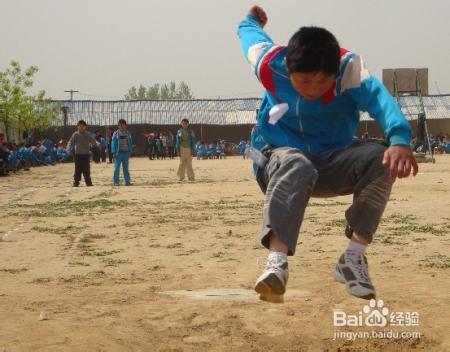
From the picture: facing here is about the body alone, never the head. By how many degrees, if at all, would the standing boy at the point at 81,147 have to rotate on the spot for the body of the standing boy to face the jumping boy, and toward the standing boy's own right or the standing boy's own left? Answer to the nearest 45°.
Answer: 0° — they already face them

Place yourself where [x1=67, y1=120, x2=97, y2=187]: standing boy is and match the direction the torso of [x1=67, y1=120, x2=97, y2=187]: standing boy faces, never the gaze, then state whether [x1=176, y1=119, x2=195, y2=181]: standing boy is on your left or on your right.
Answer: on your left

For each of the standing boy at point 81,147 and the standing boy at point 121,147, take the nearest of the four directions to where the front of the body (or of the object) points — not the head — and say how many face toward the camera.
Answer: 2

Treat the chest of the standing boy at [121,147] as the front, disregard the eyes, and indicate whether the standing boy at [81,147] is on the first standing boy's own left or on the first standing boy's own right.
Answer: on the first standing boy's own right

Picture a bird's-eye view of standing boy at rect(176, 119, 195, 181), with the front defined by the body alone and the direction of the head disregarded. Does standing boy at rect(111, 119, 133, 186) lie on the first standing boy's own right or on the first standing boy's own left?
on the first standing boy's own right

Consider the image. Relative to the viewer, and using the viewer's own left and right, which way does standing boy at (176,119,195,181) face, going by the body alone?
facing the viewer

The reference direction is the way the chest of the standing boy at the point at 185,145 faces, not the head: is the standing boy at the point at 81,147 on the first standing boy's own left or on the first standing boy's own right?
on the first standing boy's own right

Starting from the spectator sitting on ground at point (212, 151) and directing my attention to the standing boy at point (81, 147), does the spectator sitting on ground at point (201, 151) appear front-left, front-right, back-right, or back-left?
front-right

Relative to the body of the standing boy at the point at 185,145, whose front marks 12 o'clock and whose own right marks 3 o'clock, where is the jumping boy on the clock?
The jumping boy is roughly at 12 o'clock from the standing boy.

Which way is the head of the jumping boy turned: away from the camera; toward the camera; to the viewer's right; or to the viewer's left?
toward the camera

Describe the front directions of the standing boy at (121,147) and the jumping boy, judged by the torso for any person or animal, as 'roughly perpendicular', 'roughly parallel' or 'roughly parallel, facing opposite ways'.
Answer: roughly parallel

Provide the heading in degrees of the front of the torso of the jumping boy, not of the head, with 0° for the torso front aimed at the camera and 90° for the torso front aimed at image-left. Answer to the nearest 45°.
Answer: approximately 0°

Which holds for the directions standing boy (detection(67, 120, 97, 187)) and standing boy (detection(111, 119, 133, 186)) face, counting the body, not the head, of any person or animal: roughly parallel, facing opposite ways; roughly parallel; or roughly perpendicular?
roughly parallel

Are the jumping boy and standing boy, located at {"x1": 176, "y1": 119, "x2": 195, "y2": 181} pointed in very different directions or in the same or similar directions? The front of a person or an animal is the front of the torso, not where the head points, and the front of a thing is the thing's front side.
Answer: same or similar directions

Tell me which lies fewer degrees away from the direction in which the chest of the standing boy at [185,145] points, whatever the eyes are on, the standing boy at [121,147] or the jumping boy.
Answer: the jumping boy

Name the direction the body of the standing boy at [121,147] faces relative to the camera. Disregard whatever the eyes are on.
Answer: toward the camera
